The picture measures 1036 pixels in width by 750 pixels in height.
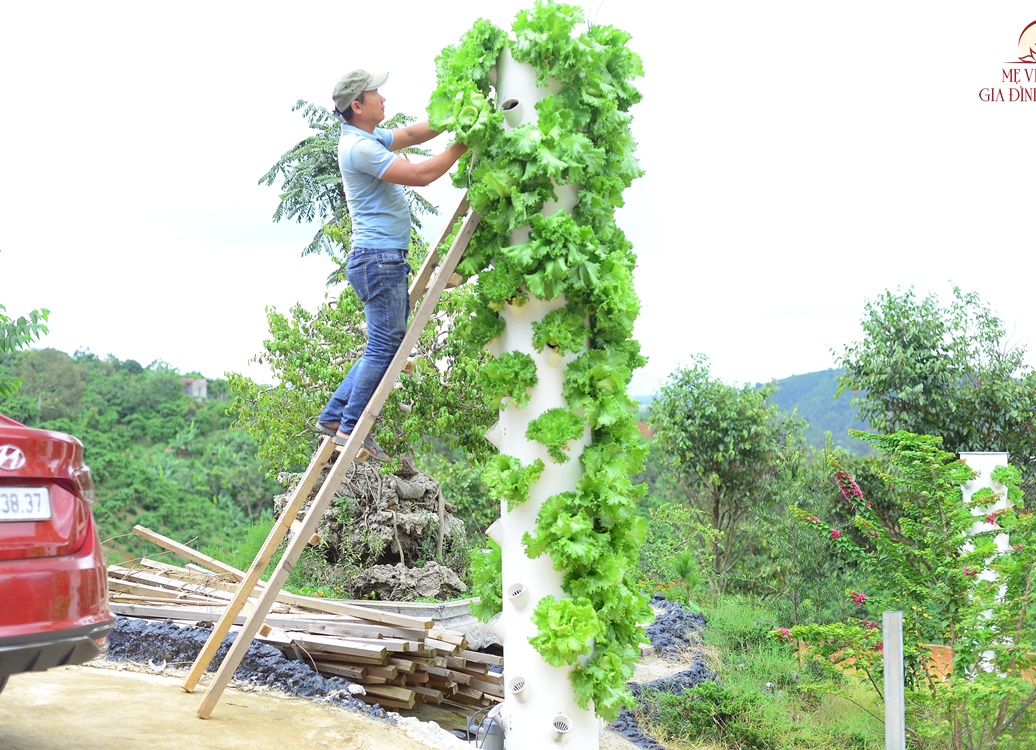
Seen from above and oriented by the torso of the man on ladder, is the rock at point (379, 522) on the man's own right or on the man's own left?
on the man's own left

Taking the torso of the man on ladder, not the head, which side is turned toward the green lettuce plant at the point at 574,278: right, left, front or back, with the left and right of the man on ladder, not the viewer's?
front

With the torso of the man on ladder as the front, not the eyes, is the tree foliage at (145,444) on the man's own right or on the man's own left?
on the man's own left

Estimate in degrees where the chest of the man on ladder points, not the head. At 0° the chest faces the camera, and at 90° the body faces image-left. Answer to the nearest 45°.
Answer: approximately 270°

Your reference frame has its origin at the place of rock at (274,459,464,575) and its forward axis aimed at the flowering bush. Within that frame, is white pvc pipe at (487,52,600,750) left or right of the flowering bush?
right

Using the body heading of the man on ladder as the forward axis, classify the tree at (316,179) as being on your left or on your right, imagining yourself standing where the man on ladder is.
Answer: on your left

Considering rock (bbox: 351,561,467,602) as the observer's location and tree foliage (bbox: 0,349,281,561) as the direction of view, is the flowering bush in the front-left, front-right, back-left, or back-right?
back-right

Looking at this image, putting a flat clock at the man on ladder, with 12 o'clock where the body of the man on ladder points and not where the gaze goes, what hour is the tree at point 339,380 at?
The tree is roughly at 9 o'clock from the man on ladder.

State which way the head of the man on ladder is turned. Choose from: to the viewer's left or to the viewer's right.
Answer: to the viewer's right

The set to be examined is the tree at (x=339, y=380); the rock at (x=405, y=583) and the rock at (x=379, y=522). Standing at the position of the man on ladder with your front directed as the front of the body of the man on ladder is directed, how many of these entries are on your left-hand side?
3

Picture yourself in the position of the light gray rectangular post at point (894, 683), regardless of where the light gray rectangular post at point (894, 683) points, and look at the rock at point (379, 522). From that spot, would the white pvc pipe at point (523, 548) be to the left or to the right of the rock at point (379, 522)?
left

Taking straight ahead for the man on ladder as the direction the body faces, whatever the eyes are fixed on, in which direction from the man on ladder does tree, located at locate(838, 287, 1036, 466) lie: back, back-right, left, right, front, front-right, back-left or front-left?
front-left
